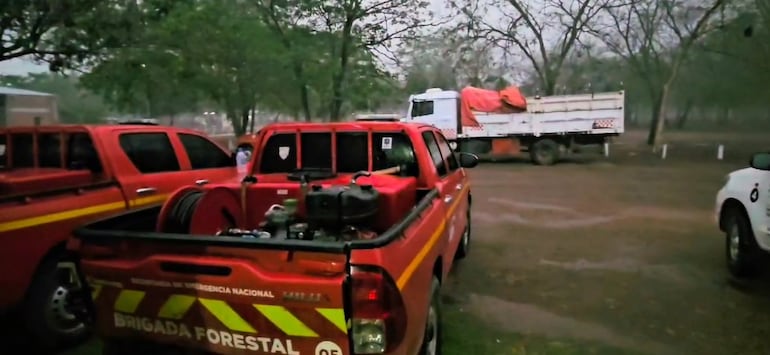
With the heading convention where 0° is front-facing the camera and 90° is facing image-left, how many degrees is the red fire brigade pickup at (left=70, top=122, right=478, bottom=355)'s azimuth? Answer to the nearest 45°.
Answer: approximately 225°

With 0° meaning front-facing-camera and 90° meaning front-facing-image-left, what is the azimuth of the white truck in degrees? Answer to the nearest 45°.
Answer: approximately 90°

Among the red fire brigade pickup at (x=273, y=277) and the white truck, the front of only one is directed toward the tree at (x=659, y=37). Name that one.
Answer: the red fire brigade pickup

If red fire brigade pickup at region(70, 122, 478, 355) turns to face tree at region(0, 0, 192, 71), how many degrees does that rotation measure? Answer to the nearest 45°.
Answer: approximately 90° to its left

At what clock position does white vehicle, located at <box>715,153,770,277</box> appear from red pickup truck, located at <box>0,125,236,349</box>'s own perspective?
The white vehicle is roughly at 2 o'clock from the red pickup truck.

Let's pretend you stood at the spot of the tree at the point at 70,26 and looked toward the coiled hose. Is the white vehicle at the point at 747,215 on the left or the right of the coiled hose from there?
left

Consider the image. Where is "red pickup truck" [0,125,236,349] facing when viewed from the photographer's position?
facing away from the viewer and to the right of the viewer

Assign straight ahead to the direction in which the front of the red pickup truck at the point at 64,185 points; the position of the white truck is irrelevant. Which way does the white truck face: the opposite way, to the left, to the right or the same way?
to the left

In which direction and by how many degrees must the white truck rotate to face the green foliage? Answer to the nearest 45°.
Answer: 0° — it already faces it

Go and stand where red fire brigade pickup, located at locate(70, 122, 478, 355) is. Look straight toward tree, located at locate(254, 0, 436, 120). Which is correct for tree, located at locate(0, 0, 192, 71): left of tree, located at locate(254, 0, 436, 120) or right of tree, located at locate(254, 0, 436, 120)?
left
